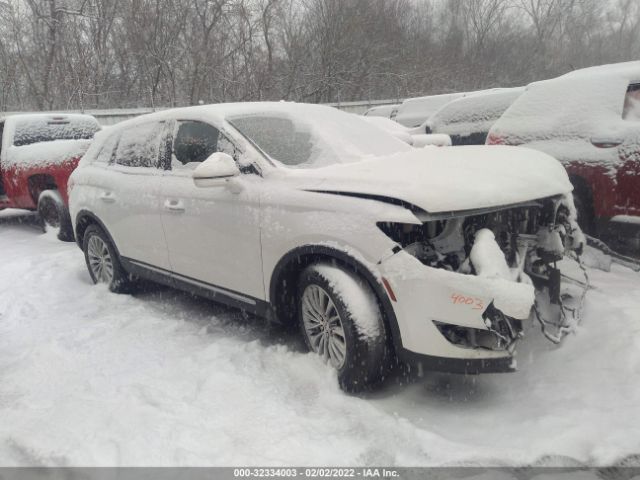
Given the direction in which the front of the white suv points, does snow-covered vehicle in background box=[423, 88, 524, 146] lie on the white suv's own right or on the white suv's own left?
on the white suv's own left

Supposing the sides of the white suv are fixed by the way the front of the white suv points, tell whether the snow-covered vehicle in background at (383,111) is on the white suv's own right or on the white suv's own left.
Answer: on the white suv's own left

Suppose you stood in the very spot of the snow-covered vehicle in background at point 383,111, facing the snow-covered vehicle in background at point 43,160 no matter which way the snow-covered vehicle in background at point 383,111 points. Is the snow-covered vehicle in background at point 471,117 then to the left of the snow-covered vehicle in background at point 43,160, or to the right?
left

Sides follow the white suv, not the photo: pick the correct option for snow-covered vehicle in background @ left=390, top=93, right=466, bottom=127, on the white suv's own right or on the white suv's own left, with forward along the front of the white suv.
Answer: on the white suv's own left

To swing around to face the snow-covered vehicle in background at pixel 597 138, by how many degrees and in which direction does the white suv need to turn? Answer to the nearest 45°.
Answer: approximately 90° to its left

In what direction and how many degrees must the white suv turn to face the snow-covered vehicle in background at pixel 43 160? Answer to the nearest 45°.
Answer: approximately 180°
